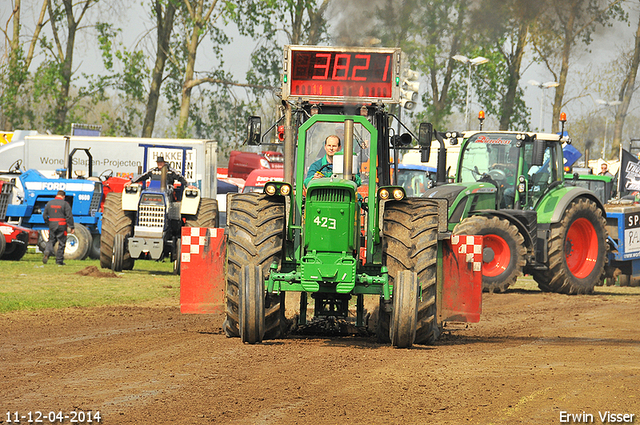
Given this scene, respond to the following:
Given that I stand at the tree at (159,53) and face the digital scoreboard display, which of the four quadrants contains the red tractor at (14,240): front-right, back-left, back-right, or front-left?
front-right

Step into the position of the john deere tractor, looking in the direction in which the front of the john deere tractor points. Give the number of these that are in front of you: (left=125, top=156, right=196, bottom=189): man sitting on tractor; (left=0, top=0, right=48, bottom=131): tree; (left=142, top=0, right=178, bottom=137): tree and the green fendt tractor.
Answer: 0

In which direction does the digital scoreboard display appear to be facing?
toward the camera

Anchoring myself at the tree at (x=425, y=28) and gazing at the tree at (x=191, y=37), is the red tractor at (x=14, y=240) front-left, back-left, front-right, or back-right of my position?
front-left

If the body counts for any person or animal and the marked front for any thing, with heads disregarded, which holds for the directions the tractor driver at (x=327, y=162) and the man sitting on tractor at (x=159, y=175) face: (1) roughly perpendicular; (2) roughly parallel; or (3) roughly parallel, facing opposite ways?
roughly parallel

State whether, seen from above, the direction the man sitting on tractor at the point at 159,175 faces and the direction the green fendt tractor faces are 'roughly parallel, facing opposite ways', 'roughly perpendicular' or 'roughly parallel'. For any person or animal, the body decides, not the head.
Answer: roughly perpendicular

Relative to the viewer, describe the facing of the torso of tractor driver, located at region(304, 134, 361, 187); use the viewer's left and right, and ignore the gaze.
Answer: facing the viewer

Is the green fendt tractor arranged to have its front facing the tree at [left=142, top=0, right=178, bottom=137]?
no

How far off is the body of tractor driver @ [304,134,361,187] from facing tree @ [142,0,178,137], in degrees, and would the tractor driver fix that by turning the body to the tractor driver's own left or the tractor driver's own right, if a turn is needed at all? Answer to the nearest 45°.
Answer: approximately 180°

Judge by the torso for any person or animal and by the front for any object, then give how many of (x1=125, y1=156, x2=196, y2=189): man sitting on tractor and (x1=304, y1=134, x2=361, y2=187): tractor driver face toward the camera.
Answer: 2

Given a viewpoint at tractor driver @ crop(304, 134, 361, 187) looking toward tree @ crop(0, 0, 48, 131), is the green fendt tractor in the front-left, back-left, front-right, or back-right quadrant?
front-right

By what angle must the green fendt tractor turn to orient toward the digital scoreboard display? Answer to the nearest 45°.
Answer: approximately 45° to its left

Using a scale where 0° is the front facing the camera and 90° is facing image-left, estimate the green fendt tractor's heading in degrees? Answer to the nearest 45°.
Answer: approximately 45°

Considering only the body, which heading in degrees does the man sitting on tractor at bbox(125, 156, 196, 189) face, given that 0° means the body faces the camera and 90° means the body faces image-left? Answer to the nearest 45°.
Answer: approximately 0°

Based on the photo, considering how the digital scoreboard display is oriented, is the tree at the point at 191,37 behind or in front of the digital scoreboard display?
behind
